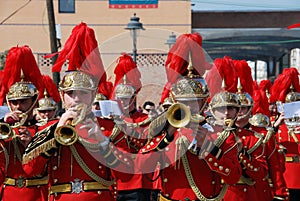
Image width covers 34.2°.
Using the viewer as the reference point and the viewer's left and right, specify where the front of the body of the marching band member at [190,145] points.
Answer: facing the viewer

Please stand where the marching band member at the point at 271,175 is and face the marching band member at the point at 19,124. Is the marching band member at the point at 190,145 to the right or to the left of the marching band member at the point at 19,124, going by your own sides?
left

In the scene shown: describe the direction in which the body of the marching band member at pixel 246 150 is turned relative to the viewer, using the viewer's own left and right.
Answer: facing the viewer and to the left of the viewer

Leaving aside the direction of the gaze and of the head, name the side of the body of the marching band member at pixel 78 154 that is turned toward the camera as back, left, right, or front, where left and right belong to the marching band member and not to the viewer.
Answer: front

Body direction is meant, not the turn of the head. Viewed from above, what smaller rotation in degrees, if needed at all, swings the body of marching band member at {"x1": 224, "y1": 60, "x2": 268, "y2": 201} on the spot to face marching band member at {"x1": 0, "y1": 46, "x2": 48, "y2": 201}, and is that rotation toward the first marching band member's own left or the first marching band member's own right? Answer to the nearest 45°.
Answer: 0° — they already face them

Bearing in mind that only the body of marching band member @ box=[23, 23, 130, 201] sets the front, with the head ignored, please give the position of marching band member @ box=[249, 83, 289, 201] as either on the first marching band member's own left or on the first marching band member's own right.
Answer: on the first marching band member's own left

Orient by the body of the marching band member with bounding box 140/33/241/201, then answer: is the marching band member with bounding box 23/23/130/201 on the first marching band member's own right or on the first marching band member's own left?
on the first marching band member's own right

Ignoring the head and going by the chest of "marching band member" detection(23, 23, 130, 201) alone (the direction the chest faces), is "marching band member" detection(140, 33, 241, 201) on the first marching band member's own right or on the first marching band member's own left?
on the first marching band member's own left
